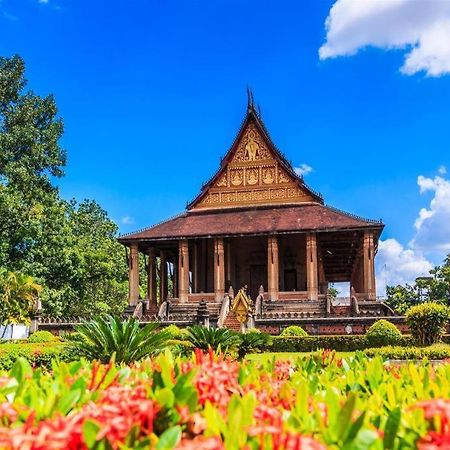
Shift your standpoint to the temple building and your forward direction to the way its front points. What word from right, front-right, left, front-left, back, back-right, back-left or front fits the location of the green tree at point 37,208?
right

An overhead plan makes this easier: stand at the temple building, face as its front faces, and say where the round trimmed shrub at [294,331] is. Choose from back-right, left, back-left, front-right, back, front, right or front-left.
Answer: front

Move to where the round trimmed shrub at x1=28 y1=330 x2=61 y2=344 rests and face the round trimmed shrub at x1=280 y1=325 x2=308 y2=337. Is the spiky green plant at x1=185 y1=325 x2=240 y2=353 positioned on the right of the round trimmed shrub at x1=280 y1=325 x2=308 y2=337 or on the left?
right

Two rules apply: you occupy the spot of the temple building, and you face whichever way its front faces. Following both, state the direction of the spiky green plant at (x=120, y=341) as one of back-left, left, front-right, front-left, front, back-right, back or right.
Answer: front

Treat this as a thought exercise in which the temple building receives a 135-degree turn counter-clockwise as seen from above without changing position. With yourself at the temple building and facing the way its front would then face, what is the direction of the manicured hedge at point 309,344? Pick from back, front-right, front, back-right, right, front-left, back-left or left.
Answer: back-right

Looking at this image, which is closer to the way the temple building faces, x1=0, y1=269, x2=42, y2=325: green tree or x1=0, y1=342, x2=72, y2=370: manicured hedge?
the manicured hedge

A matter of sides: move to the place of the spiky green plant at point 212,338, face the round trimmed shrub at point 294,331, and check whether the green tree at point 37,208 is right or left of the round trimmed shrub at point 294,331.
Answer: left

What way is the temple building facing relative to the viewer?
toward the camera

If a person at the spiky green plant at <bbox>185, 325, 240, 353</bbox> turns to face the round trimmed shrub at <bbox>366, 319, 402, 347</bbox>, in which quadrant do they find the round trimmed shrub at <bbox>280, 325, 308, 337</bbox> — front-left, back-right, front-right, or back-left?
front-left

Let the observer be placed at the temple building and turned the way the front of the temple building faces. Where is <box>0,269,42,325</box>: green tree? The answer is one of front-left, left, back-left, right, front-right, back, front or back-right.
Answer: front-right

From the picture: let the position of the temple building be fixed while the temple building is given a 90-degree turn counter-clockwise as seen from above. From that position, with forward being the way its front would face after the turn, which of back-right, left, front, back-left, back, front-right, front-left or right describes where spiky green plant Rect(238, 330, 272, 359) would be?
right

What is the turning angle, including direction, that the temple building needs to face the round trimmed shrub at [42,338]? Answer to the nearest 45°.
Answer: approximately 45° to its right

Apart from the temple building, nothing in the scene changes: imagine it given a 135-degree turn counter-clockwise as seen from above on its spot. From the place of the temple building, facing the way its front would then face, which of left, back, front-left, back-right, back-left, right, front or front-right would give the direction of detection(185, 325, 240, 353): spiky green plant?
back-right

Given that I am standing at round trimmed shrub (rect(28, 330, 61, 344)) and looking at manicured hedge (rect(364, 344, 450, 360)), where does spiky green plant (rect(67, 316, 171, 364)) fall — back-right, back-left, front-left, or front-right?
front-right

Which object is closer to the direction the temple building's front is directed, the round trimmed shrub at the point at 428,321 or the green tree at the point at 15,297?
the round trimmed shrub
